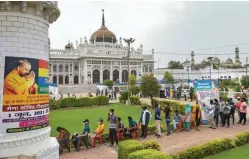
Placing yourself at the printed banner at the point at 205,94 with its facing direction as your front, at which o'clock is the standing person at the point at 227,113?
The standing person is roughly at 10 o'clock from the printed banner.

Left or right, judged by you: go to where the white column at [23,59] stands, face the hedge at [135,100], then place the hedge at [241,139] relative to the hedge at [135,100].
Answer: right

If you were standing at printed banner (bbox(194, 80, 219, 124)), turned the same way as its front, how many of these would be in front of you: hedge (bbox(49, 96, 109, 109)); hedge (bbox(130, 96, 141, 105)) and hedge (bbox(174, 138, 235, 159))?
1

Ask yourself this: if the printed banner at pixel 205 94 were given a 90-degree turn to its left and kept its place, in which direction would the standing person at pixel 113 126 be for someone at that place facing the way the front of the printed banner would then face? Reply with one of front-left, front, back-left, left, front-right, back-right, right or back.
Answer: back-right

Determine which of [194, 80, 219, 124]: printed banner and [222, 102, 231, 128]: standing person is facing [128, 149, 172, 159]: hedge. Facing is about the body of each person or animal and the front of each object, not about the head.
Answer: the printed banner

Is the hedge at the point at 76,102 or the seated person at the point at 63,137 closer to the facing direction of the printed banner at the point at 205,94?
the seated person

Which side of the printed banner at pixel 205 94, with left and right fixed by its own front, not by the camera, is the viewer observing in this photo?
front

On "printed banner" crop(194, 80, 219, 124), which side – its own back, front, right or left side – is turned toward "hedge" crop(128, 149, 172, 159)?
front
